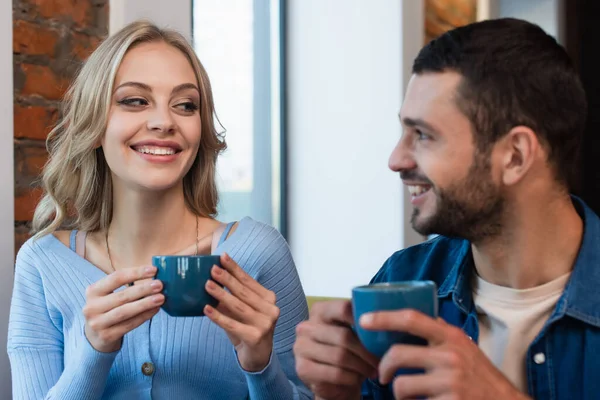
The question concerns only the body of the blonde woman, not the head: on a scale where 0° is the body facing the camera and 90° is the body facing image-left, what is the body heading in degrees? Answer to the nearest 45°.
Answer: approximately 0°

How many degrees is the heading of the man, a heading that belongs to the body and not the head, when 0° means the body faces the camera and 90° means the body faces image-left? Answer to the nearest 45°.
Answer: approximately 45°

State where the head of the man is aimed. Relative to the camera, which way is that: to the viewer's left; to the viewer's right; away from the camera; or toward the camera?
to the viewer's left

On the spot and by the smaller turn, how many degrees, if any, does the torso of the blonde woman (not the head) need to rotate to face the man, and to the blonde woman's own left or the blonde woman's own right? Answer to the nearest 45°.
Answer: approximately 45° to the blonde woman's own left

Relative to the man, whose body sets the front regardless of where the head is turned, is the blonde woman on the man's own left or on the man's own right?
on the man's own right
